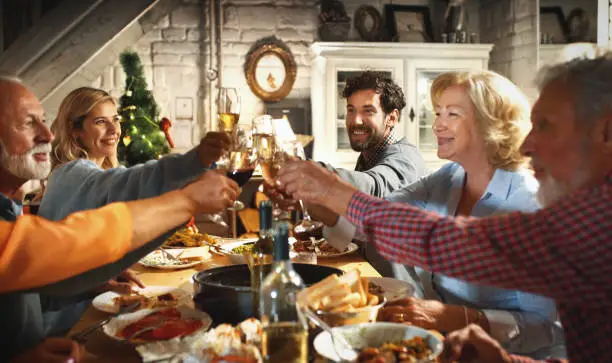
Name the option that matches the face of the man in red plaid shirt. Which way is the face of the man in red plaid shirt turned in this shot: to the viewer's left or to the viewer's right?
to the viewer's left

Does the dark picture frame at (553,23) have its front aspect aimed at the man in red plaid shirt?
yes

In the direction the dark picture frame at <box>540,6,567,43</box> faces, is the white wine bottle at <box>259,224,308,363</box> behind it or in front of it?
in front

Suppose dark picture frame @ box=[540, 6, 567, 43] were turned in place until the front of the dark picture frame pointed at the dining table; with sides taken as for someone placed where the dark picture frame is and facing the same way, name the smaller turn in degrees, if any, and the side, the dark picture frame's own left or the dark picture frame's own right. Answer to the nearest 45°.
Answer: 0° — it already faces it

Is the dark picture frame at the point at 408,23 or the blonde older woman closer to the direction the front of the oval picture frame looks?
the blonde older woman

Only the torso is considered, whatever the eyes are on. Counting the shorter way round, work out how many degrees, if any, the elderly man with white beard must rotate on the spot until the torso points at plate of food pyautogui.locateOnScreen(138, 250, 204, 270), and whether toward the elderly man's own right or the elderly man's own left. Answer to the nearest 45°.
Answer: approximately 45° to the elderly man's own left

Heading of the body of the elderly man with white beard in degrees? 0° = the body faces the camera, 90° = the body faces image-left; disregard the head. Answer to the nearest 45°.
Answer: approximately 270°

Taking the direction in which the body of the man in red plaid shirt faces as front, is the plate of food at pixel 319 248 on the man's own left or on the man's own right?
on the man's own right

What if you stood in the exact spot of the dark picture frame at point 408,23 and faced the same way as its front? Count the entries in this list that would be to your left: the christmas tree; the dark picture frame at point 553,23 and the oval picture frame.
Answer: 1

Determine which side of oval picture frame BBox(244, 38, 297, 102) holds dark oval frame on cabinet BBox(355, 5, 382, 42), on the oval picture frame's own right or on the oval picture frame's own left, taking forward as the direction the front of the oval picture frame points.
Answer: on the oval picture frame's own left

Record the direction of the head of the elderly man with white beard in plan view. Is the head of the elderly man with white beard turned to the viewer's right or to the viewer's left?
to the viewer's right

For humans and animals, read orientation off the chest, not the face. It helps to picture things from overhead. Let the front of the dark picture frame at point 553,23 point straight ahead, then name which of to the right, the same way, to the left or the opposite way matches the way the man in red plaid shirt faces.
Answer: to the right
